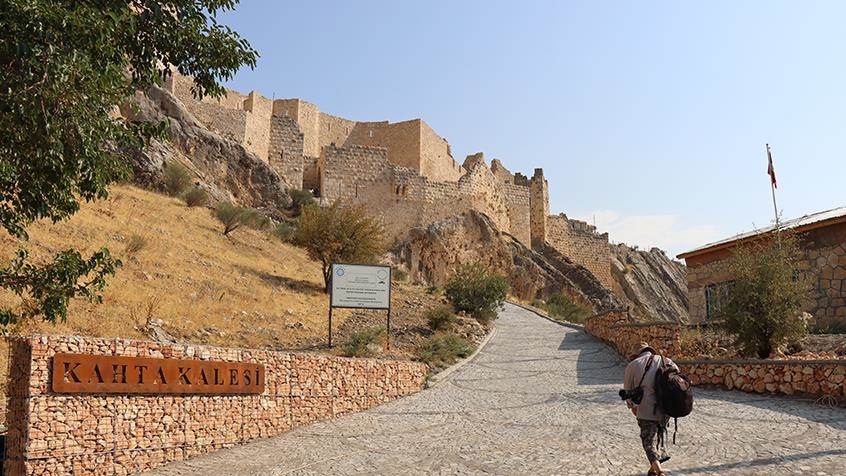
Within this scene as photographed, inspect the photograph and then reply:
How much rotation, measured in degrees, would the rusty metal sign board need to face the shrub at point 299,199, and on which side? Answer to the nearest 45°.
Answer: approximately 135° to its left

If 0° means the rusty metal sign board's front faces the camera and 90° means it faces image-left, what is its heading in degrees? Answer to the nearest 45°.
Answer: approximately 315°

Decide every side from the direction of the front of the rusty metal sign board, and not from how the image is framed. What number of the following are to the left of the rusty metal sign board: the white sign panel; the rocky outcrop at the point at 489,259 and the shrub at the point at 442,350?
3

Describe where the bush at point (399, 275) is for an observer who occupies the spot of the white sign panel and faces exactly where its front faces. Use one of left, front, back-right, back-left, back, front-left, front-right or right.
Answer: back

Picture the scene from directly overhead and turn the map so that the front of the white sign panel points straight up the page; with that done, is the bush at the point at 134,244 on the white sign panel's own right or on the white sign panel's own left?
on the white sign panel's own right

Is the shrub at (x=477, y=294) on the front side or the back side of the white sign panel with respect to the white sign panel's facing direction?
on the back side

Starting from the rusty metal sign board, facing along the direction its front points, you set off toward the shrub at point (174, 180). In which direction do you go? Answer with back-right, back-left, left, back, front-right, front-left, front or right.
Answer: back-left

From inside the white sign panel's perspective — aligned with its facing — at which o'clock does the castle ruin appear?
The castle ruin is roughly at 6 o'clock from the white sign panel.

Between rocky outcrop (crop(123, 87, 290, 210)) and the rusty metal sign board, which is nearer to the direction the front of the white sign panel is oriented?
the rusty metal sign board

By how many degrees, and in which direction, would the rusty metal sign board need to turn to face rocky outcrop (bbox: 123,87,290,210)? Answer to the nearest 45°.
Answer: approximately 135° to its left

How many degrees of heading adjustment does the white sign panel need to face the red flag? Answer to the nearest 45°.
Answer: approximately 90° to its left

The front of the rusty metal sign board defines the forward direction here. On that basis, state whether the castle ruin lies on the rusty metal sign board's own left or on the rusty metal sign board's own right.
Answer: on the rusty metal sign board's own left

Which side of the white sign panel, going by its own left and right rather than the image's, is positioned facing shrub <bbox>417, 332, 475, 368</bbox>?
left
